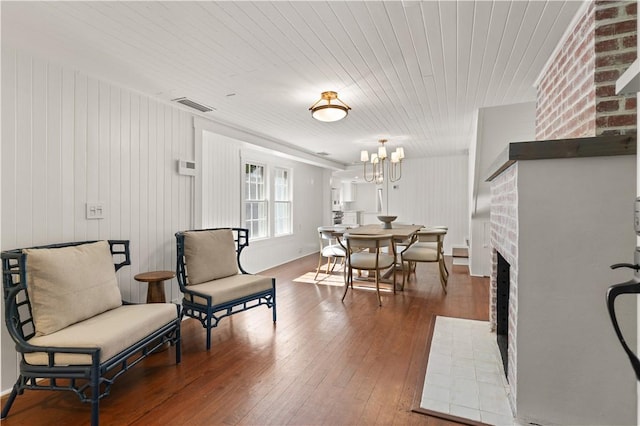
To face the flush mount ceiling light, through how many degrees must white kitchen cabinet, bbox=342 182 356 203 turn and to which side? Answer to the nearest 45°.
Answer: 0° — it already faces it

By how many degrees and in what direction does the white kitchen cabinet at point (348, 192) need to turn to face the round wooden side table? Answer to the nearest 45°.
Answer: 0° — it already faces it

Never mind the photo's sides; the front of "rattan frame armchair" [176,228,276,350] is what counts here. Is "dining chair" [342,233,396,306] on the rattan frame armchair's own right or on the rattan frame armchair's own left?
on the rattan frame armchair's own left

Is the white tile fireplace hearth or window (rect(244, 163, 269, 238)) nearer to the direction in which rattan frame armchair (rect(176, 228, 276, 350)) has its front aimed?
the white tile fireplace hearth

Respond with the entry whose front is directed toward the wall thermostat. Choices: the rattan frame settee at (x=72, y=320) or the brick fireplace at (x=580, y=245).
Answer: the brick fireplace

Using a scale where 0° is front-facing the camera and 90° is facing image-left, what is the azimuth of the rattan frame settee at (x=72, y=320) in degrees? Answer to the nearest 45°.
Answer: approximately 315°

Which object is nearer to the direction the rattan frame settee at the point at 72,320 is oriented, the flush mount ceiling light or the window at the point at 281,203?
the flush mount ceiling light

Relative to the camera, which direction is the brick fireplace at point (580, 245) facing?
to the viewer's left

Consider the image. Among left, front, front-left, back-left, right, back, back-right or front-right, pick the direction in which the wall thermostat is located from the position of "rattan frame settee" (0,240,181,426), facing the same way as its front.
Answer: left

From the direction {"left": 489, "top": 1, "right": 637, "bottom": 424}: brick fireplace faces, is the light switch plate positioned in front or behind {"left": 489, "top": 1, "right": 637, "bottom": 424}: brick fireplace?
in front

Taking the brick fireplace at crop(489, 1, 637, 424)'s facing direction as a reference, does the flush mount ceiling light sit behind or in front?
in front

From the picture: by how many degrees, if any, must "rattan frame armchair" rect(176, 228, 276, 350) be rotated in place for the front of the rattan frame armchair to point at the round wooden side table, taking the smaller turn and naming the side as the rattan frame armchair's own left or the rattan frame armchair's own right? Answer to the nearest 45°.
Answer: approximately 135° to the rattan frame armchair's own right
